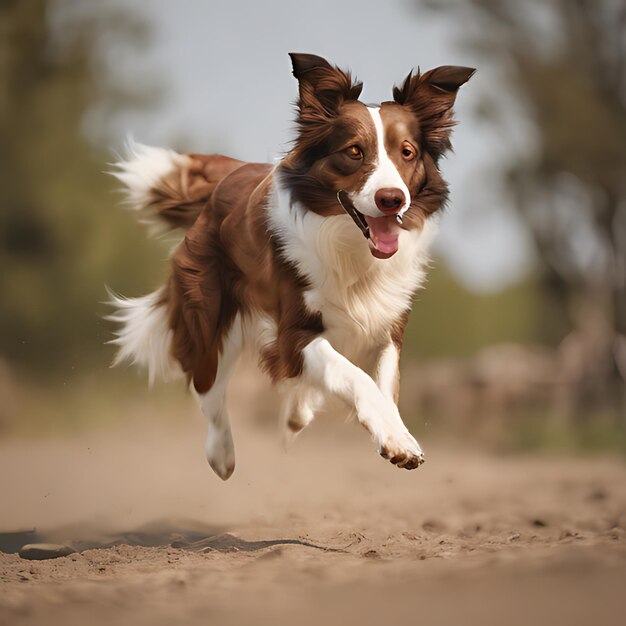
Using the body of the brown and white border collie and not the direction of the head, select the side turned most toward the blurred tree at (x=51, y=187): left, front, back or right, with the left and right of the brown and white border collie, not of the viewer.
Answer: back

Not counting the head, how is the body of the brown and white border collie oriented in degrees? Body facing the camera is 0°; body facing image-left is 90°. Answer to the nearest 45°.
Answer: approximately 315°
